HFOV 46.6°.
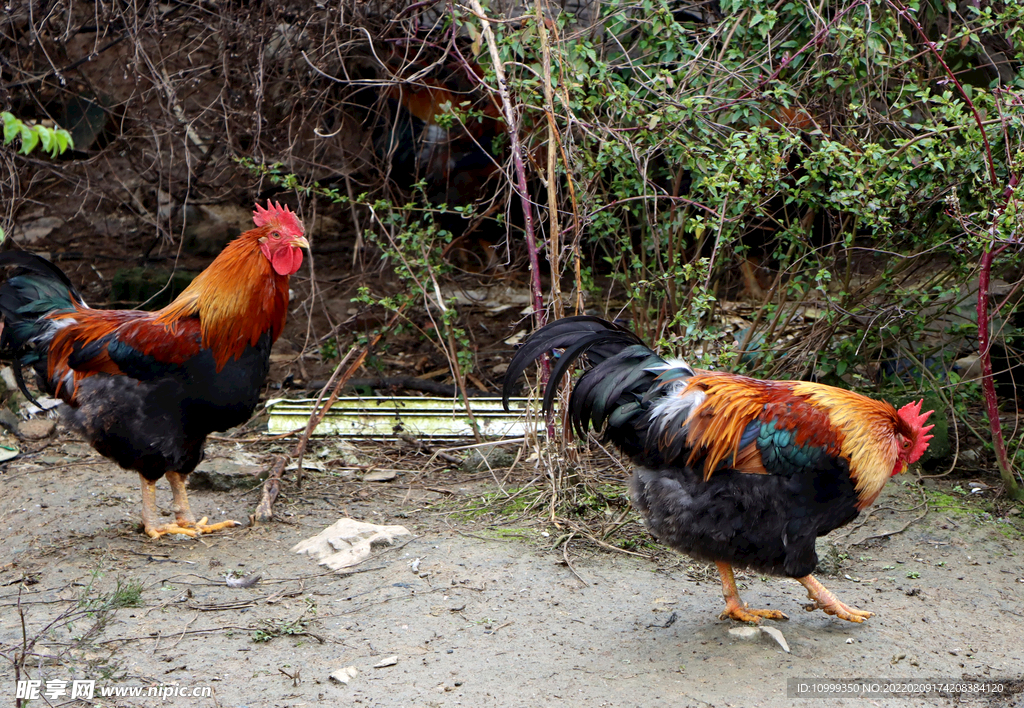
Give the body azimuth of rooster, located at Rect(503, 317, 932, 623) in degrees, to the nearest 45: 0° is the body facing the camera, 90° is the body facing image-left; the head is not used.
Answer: approximately 270°

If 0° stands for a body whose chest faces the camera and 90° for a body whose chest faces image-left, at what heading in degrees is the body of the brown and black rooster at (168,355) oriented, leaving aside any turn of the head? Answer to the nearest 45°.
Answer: approximately 270°

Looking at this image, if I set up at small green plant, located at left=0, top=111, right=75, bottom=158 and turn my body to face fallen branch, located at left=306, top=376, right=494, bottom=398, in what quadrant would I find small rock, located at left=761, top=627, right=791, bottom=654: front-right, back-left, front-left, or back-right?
front-right

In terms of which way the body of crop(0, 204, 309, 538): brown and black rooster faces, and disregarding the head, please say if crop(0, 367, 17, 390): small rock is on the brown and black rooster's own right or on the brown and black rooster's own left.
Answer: on the brown and black rooster's own left

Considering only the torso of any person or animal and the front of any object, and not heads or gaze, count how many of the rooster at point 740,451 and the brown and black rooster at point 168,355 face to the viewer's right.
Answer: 2
